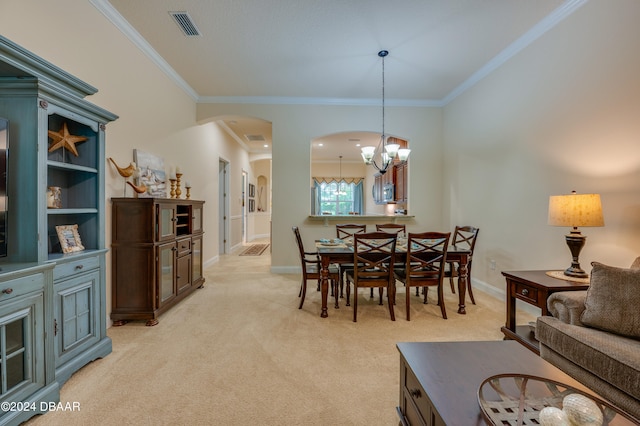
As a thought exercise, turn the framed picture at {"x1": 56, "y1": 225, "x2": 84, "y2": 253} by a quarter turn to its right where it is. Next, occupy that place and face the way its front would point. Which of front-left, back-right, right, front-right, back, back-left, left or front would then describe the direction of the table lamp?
left

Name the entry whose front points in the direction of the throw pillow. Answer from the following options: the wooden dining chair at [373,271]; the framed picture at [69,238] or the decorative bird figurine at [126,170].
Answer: the framed picture

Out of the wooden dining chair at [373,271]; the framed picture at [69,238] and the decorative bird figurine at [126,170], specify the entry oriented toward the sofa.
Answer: the framed picture

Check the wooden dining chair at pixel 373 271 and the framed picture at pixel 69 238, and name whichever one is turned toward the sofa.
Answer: the framed picture

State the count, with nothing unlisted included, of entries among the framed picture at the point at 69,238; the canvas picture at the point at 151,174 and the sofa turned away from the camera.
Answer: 0

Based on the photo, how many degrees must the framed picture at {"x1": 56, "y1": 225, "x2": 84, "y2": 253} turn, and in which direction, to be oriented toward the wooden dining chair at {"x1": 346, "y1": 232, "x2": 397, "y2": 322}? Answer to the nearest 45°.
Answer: approximately 45° to its left

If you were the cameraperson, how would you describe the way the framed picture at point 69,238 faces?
facing the viewer and to the right of the viewer

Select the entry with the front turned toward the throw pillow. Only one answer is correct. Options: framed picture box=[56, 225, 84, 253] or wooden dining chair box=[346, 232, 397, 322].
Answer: the framed picture

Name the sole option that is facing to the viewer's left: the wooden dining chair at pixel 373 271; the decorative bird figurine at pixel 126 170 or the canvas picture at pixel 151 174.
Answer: the decorative bird figurine

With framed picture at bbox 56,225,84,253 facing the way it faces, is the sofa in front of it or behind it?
in front

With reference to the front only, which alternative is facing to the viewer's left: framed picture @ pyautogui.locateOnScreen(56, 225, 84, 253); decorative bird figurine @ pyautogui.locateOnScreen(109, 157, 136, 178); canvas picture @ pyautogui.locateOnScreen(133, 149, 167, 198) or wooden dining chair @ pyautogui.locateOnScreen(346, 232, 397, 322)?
the decorative bird figurine

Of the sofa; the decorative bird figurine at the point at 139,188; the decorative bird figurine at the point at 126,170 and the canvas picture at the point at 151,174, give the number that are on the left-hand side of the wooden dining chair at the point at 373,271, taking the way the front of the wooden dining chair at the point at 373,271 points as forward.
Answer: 3

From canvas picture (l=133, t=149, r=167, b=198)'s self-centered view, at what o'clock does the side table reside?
The side table is roughly at 12 o'clock from the canvas picture.

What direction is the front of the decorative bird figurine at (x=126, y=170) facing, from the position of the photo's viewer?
facing to the left of the viewer

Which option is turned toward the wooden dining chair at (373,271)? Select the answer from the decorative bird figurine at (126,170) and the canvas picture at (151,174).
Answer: the canvas picture

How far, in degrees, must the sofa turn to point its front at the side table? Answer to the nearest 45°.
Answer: approximately 90° to its right
